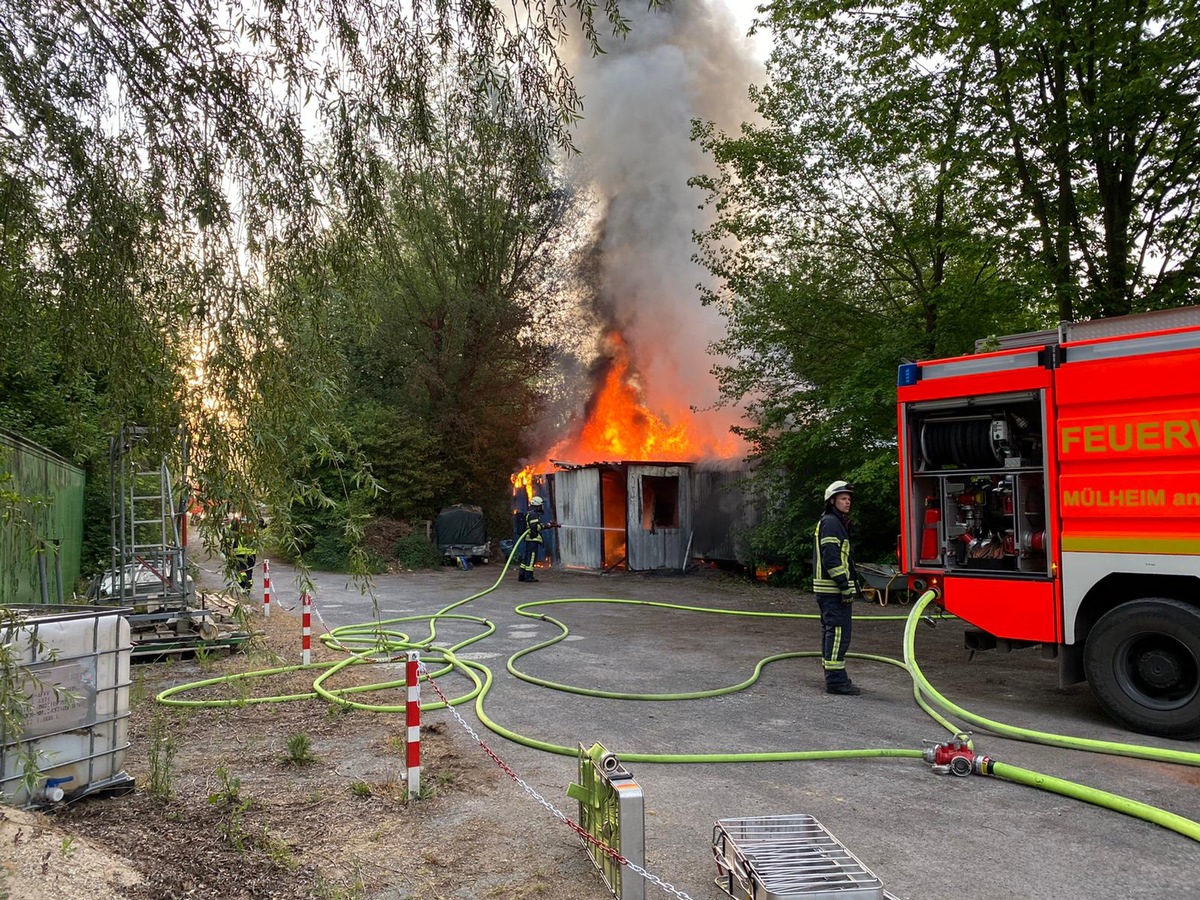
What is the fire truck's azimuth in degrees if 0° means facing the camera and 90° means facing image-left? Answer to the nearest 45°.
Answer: approximately 270°

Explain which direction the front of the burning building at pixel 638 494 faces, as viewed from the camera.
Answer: facing the viewer

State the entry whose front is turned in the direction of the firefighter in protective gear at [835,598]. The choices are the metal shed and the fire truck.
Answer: the metal shed

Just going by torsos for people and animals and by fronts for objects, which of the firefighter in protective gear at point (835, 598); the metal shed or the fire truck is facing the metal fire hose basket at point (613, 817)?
the metal shed

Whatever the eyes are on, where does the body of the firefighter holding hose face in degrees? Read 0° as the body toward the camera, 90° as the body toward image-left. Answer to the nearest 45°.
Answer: approximately 270°

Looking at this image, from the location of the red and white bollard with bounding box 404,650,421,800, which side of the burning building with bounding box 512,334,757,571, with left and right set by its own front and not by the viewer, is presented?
front

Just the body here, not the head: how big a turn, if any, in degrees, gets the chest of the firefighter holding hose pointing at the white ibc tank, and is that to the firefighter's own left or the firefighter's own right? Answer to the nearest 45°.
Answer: approximately 90° to the firefighter's own right

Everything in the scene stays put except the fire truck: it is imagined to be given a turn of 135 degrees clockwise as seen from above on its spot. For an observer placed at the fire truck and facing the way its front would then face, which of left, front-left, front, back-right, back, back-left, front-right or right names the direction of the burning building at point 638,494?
right
